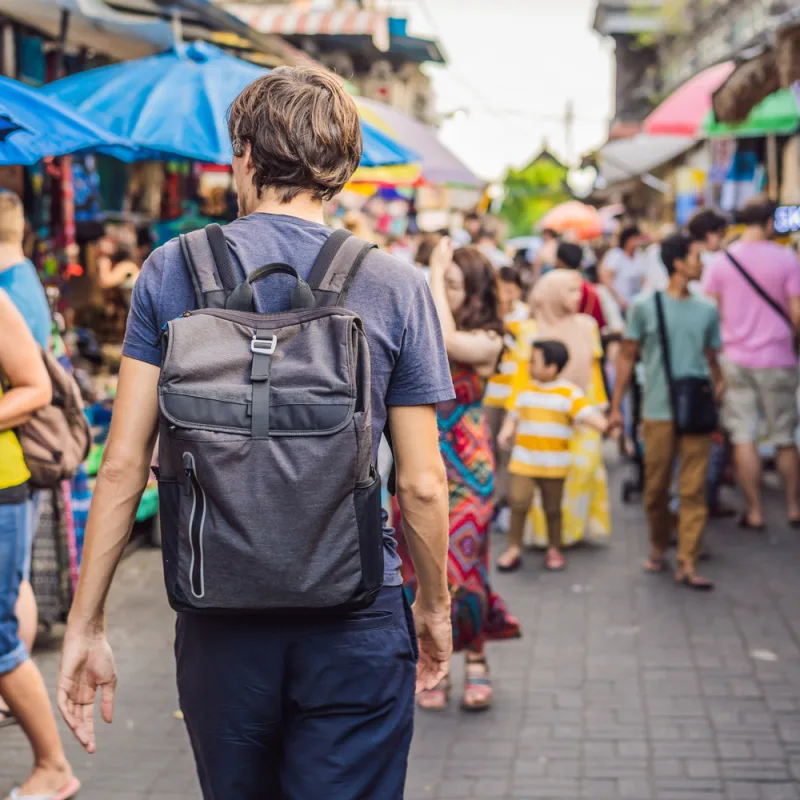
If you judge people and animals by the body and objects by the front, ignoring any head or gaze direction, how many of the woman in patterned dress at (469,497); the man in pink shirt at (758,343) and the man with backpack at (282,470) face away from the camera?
2

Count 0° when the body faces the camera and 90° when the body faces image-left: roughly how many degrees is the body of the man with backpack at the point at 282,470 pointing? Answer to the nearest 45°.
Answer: approximately 180°

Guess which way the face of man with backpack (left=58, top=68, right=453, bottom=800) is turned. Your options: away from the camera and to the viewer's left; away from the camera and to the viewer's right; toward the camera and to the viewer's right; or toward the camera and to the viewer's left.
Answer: away from the camera and to the viewer's left

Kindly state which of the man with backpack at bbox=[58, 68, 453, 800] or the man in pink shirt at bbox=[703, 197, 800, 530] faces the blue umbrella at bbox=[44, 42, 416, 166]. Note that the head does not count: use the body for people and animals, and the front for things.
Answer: the man with backpack at bbox=[58, 68, 453, 800]
